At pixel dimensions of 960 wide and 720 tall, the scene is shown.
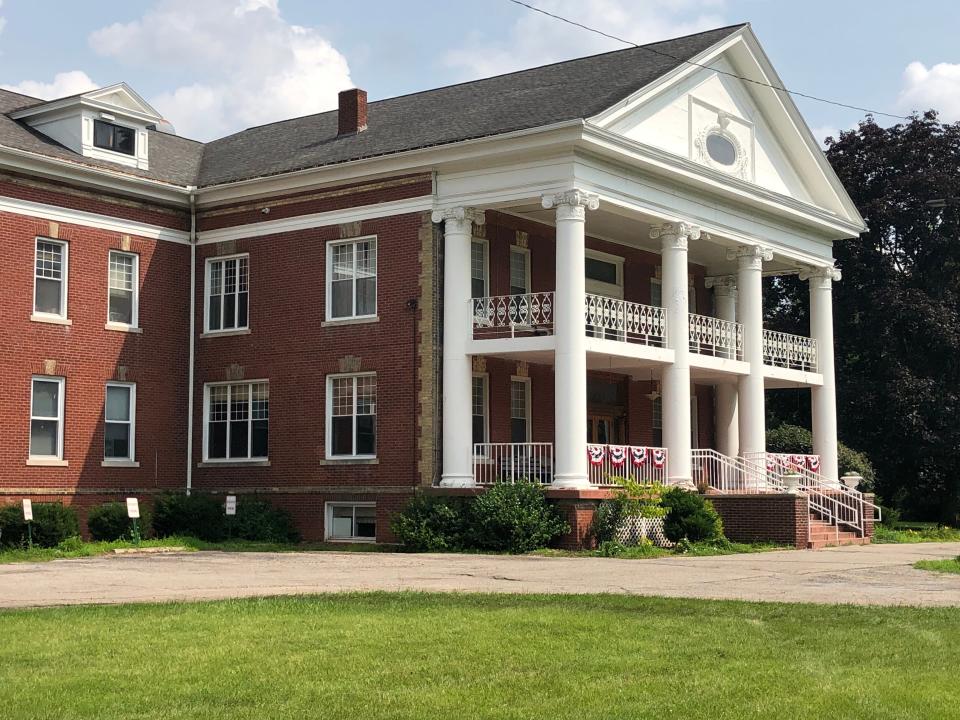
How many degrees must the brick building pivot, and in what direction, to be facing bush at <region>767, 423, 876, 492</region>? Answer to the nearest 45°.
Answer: approximately 90° to its left

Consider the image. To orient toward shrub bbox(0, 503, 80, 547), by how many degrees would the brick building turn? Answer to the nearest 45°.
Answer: approximately 135° to its right

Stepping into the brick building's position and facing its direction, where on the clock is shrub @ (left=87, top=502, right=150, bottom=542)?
The shrub is roughly at 4 o'clock from the brick building.

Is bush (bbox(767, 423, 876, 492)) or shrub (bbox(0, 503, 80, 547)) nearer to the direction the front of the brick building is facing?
the bush

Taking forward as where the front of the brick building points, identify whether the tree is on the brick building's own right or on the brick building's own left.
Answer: on the brick building's own left

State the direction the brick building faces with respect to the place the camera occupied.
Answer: facing the viewer and to the right of the viewer

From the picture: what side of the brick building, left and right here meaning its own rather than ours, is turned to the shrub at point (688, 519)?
front
